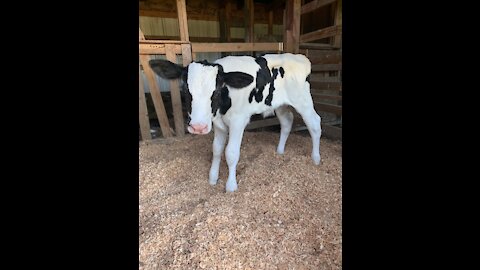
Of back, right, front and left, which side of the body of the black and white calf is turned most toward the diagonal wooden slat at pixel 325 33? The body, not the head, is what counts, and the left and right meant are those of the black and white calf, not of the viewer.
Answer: back

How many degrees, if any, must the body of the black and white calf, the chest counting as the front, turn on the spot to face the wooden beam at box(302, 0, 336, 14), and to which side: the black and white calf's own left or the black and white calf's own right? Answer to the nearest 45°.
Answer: approximately 180°

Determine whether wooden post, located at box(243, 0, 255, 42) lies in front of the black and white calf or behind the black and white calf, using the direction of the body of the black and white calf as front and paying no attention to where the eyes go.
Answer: behind

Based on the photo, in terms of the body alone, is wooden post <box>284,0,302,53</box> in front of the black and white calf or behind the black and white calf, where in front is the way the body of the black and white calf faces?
behind

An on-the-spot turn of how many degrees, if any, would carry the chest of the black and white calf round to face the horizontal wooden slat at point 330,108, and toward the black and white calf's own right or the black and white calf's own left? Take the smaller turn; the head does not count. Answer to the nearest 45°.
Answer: approximately 180°

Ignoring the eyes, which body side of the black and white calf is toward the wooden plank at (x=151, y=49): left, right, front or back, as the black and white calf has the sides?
right

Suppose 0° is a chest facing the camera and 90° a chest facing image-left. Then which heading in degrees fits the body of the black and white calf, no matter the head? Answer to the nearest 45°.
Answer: approximately 45°

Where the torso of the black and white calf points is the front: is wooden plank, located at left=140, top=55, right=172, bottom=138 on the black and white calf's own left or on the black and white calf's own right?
on the black and white calf's own right
